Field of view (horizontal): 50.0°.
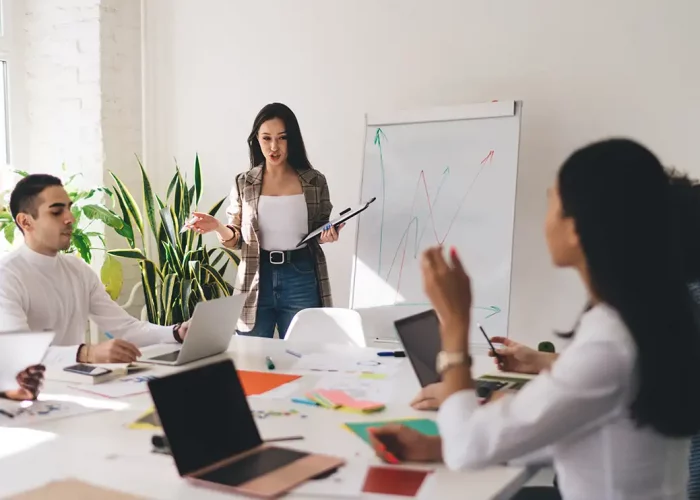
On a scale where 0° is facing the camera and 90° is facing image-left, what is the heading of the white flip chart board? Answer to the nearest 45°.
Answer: approximately 45°

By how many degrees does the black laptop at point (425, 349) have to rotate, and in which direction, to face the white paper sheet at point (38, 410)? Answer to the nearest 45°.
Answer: approximately 135° to its right

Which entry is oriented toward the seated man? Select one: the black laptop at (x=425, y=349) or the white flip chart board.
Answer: the white flip chart board

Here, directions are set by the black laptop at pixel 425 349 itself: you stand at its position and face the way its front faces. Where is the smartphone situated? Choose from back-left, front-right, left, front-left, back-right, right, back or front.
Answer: back-right

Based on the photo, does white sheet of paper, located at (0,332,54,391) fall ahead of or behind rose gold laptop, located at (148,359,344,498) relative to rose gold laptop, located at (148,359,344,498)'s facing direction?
behind

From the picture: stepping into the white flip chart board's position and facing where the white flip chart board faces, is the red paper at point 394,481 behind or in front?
in front

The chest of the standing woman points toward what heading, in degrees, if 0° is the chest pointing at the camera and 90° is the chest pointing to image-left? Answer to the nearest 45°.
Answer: approximately 0°
